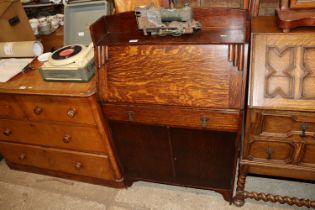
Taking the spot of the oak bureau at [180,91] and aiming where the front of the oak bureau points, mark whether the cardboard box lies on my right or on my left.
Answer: on my right

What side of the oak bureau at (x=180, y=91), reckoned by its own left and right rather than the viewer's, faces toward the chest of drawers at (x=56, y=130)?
right

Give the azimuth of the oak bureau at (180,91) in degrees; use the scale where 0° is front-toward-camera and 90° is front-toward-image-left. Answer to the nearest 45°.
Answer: approximately 0°

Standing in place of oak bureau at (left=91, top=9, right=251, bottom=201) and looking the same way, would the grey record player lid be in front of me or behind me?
behind
